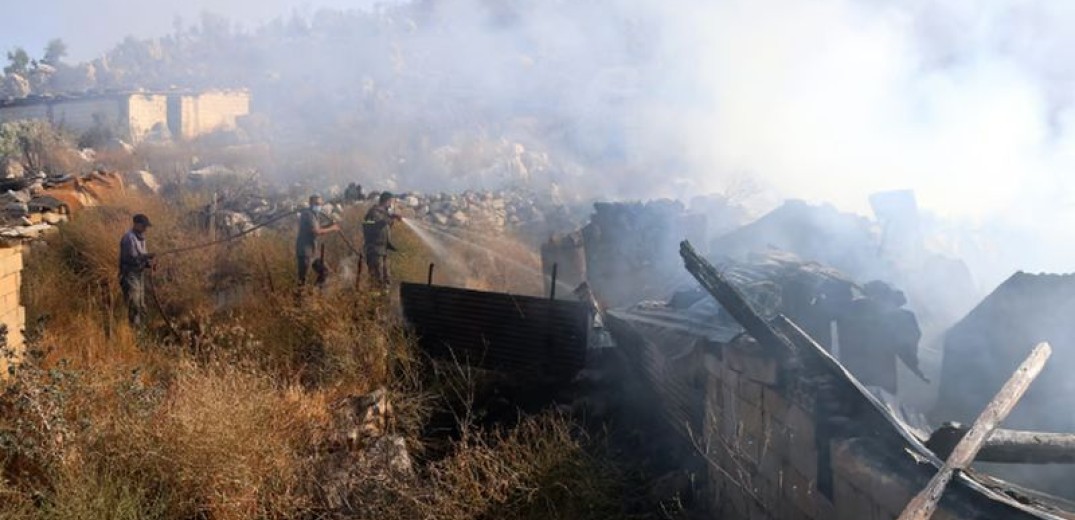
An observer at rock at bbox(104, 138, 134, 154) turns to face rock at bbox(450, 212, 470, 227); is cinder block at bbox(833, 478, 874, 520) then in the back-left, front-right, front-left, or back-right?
front-right

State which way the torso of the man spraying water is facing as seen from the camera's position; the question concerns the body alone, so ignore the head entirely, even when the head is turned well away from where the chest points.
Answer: to the viewer's right

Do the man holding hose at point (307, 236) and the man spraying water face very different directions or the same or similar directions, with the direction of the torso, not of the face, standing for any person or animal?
same or similar directions

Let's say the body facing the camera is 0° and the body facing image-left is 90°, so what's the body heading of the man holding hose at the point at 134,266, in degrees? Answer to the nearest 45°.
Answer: approximately 270°

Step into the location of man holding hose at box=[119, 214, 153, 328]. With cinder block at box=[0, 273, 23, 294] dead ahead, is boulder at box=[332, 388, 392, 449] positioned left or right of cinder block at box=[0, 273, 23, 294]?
left

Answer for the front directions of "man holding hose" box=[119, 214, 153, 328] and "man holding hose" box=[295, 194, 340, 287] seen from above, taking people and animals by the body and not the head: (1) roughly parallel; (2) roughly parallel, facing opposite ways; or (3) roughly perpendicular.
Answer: roughly parallel

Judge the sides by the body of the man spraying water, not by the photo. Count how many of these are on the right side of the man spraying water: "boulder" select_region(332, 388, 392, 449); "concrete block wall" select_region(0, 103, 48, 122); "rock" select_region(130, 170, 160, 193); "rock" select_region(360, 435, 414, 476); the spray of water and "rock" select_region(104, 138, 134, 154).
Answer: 2

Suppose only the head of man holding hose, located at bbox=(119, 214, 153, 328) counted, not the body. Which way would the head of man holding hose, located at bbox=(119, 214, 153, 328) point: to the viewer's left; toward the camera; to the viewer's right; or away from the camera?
to the viewer's right

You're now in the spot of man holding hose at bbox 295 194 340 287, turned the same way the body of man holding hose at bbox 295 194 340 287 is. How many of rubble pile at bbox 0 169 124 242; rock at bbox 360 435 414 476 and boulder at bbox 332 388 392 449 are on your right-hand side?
2

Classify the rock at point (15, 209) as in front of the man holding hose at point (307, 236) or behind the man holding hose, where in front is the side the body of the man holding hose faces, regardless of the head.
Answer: behind

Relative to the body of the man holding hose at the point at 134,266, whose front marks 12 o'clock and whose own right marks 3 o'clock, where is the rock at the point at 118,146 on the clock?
The rock is roughly at 9 o'clock from the man holding hose.

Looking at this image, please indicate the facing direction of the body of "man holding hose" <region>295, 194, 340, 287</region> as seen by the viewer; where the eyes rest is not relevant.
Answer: to the viewer's right

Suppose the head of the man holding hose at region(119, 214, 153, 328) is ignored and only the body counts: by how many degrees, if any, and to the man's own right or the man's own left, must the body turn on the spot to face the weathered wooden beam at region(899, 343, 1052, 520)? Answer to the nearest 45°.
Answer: approximately 90° to the man's own right

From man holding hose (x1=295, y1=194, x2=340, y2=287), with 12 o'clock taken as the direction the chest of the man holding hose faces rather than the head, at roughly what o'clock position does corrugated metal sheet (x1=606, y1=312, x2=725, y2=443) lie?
The corrugated metal sheet is roughly at 2 o'clock from the man holding hose.

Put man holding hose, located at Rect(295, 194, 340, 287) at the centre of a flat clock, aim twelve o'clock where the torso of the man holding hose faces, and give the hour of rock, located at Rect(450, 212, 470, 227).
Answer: The rock is roughly at 10 o'clock from the man holding hose.
